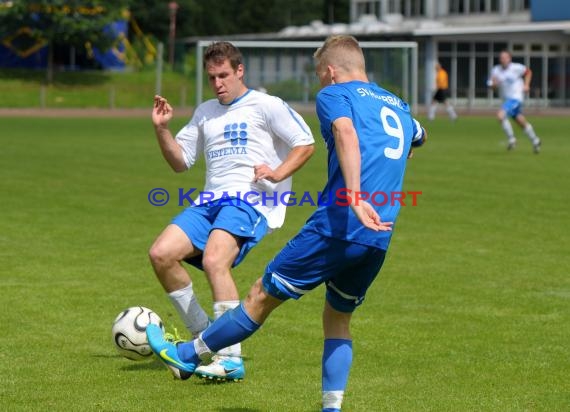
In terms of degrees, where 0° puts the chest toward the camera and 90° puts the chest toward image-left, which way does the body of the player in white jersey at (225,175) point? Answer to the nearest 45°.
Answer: approximately 45°

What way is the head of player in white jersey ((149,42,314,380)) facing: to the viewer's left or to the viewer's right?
to the viewer's left

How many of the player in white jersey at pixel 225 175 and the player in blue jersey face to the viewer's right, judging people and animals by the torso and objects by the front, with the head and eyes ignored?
0

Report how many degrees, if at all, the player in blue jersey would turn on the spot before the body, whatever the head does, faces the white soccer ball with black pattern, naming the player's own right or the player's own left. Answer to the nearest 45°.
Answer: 0° — they already face it

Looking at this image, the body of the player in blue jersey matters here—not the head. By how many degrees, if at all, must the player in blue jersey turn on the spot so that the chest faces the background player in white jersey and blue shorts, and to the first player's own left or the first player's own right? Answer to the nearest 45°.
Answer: approximately 45° to the first player's own right

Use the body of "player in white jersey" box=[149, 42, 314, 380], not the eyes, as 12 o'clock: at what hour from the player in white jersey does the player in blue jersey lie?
The player in blue jersey is roughly at 10 o'clock from the player in white jersey.

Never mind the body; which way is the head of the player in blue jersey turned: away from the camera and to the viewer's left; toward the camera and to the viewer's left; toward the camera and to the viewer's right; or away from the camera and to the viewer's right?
away from the camera and to the viewer's left

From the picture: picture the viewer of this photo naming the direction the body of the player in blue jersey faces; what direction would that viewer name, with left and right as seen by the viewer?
facing away from the viewer and to the left of the viewer
